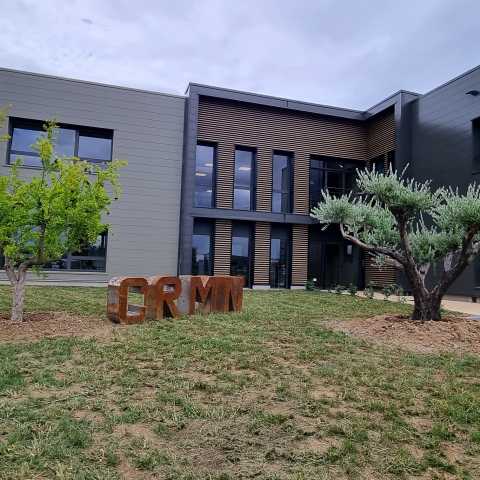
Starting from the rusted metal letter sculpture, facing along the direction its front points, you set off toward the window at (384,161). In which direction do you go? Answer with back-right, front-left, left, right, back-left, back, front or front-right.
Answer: left

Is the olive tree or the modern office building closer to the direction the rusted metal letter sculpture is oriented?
the olive tree

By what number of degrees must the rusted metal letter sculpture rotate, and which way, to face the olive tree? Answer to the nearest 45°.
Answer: approximately 45° to its left

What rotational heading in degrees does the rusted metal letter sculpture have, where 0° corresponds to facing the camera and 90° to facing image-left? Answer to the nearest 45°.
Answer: approximately 315°

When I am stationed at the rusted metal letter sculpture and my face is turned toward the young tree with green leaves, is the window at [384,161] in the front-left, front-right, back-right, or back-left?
back-right

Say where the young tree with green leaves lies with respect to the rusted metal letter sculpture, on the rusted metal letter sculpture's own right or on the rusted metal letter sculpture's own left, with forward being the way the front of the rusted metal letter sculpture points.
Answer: on the rusted metal letter sculpture's own right
